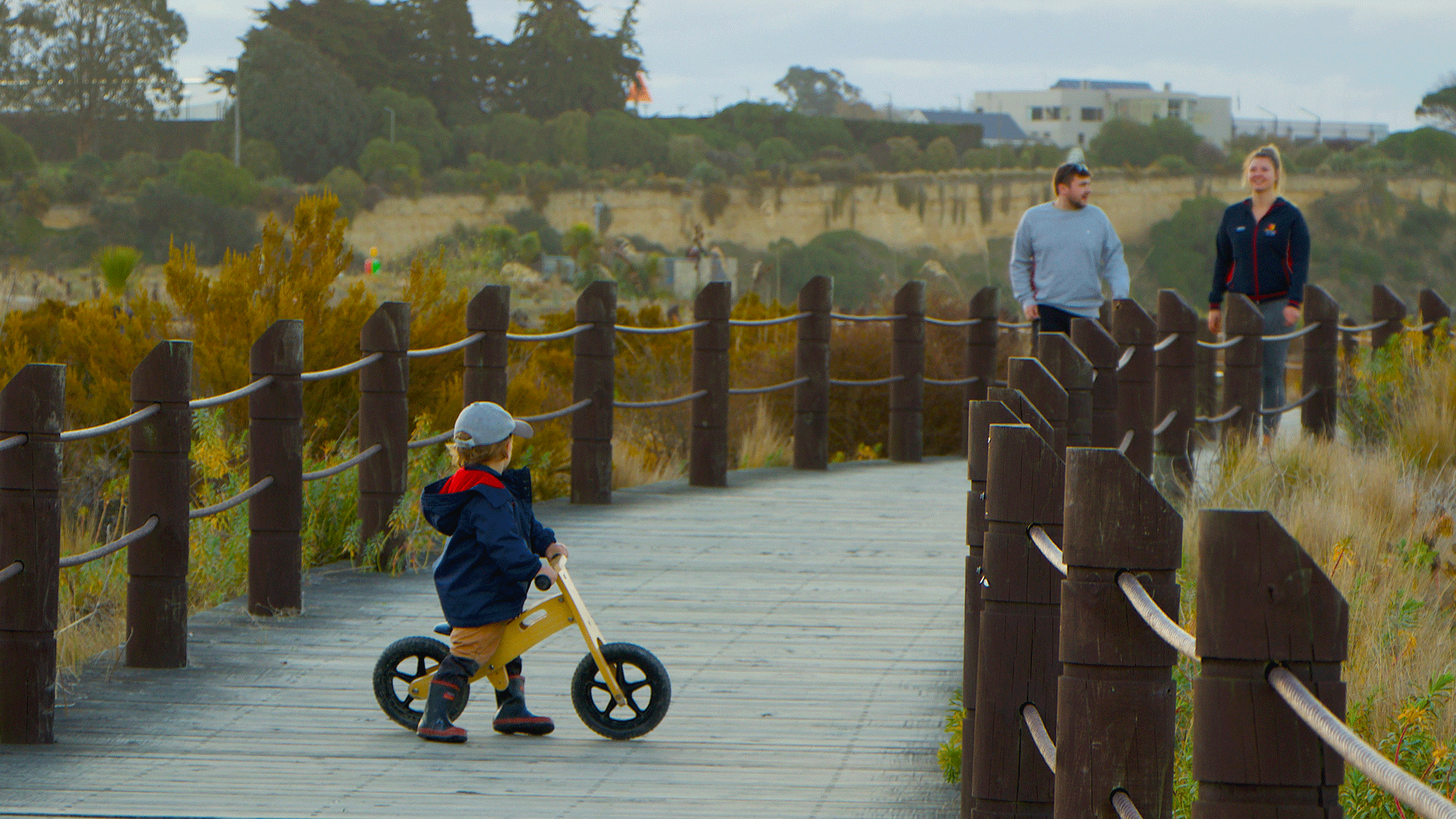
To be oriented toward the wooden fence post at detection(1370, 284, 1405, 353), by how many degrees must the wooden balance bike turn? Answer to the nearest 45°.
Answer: approximately 45° to its left

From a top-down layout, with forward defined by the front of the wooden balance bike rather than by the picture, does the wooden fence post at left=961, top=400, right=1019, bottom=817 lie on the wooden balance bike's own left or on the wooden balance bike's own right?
on the wooden balance bike's own right

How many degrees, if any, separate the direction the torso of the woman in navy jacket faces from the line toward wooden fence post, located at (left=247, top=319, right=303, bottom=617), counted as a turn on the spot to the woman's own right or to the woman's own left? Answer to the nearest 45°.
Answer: approximately 45° to the woman's own right

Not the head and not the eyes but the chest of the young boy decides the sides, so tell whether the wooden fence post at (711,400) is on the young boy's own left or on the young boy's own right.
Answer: on the young boy's own left

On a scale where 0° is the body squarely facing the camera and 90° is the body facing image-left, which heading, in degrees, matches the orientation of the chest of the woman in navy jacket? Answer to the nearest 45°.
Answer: approximately 0°

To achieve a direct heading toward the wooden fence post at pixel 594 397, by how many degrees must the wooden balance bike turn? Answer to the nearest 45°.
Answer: approximately 90° to its left

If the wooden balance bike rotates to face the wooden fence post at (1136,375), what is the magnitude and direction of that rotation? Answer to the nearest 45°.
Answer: approximately 45° to its left

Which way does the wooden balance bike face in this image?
to the viewer's right

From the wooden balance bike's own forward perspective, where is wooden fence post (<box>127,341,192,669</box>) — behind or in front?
behind

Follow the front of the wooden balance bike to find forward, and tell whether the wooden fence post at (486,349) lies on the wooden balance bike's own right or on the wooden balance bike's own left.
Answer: on the wooden balance bike's own left

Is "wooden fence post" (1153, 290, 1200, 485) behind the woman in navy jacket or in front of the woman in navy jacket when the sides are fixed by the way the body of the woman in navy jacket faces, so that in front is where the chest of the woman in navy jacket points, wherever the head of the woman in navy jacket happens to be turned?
in front

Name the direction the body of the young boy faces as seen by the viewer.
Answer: to the viewer's right
